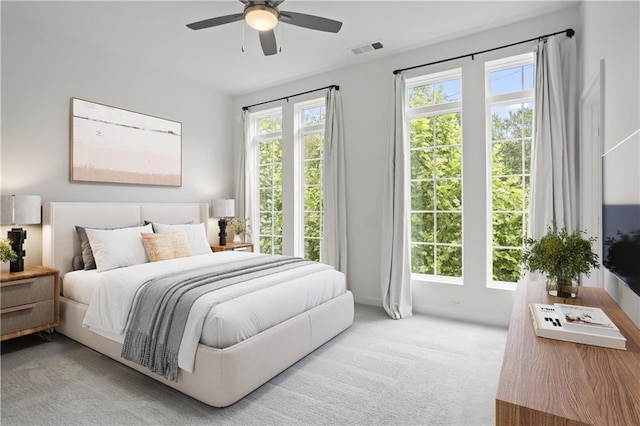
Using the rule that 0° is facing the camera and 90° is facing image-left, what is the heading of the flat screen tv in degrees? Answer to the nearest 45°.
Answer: approximately 90°

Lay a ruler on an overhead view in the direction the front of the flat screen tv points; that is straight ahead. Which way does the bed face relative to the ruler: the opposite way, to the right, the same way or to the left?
the opposite way

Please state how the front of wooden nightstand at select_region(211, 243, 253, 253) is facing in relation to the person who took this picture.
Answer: facing the viewer and to the right of the viewer

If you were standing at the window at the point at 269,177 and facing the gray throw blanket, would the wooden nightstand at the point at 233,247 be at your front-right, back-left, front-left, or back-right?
front-right

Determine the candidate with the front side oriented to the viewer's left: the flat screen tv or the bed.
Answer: the flat screen tv

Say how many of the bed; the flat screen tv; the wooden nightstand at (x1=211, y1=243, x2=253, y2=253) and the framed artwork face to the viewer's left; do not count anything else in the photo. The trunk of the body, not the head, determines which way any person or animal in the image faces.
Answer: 1

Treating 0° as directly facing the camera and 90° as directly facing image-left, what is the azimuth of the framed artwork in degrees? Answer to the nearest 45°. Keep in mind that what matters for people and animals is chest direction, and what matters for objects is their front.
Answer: approximately 315°

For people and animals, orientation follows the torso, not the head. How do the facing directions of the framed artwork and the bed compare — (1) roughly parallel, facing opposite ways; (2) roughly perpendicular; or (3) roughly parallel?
roughly parallel

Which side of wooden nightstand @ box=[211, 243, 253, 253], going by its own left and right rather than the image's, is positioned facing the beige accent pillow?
right

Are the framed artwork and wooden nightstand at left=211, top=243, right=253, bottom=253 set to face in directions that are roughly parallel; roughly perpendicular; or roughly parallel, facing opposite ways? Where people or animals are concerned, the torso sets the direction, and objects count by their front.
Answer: roughly parallel

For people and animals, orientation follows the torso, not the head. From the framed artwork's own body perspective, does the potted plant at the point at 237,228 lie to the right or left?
on its left

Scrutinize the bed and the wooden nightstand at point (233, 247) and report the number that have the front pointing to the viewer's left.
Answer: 0

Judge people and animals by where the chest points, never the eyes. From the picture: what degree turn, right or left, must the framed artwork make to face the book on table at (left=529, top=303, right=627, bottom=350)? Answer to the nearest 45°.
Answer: approximately 45° to its right

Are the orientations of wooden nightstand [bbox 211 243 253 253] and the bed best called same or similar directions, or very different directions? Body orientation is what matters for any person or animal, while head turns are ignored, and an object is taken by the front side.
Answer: same or similar directions

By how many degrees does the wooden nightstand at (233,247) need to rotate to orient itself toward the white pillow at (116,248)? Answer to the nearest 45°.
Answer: approximately 90° to its right
